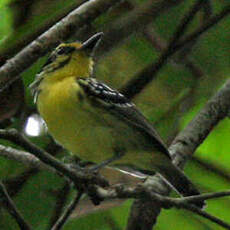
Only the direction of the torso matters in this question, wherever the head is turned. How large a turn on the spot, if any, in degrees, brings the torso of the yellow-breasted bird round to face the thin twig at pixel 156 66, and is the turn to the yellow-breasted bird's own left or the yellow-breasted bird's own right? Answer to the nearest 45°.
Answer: approximately 180°

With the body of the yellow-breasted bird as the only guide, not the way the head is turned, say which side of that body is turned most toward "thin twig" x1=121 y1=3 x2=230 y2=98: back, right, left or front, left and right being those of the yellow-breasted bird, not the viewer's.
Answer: back

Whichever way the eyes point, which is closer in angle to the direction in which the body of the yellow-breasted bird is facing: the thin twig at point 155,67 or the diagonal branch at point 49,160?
the diagonal branch

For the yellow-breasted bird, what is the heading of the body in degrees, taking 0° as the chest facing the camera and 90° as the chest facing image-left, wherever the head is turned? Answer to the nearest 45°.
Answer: approximately 45°
